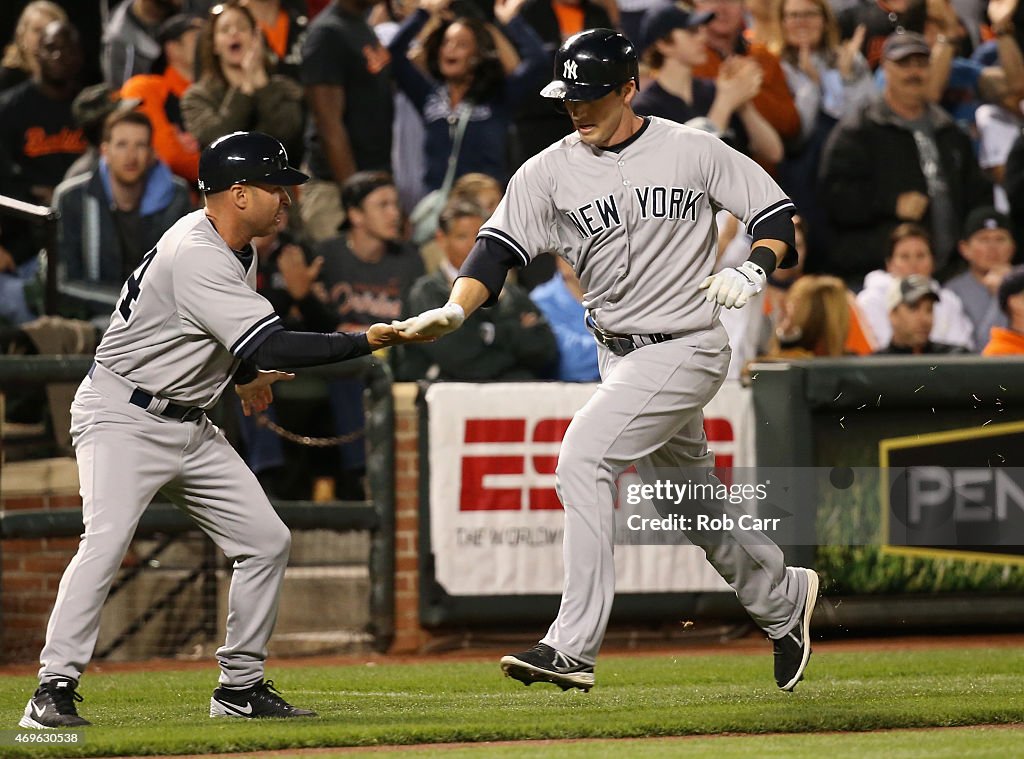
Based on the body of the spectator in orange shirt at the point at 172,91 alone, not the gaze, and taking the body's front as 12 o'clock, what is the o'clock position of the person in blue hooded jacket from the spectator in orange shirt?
The person in blue hooded jacket is roughly at 2 o'clock from the spectator in orange shirt.

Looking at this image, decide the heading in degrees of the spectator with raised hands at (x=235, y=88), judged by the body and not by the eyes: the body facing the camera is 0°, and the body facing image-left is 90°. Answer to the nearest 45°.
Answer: approximately 0°

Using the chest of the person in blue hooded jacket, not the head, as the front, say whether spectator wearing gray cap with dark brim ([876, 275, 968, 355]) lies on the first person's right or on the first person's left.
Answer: on the first person's left

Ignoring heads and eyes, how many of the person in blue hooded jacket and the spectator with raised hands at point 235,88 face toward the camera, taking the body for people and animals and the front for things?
2

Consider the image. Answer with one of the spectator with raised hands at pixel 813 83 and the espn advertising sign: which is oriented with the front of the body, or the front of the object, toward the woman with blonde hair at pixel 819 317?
the spectator with raised hands

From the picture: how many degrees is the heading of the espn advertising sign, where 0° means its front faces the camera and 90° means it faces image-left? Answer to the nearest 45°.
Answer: approximately 0°
